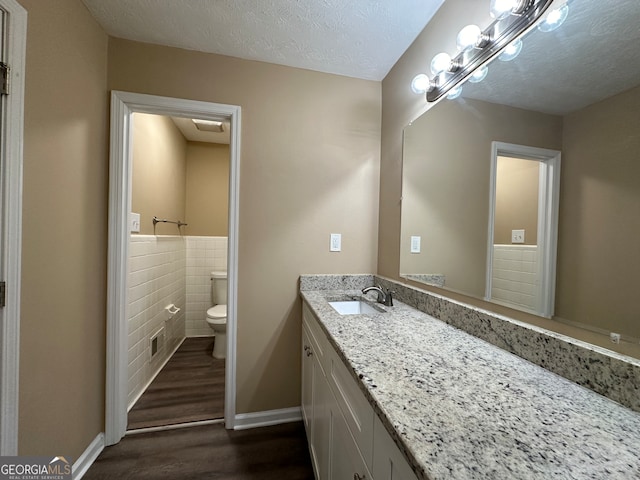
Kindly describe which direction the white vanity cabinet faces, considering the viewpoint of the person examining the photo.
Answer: facing to the left of the viewer

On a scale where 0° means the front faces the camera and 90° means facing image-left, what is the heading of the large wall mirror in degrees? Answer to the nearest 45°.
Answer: approximately 45°

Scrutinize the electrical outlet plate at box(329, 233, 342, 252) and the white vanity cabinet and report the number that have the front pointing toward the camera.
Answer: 1

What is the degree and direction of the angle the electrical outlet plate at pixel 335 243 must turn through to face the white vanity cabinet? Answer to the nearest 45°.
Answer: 0° — it already faces it

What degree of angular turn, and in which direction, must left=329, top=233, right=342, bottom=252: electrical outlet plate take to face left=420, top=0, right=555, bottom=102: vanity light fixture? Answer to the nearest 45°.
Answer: approximately 45° to its left

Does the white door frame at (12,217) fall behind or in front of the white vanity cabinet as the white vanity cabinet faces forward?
in front

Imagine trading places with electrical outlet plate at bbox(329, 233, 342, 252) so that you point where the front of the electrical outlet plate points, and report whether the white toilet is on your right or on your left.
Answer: on your right

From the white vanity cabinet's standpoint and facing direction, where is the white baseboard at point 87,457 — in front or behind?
in front

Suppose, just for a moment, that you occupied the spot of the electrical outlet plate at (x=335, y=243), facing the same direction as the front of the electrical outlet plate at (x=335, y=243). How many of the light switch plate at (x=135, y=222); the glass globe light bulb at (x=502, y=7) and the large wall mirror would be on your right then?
1

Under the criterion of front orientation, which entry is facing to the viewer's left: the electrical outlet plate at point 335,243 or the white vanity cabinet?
the white vanity cabinet

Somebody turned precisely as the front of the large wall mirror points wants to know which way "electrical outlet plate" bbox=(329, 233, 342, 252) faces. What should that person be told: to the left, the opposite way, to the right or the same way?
to the left

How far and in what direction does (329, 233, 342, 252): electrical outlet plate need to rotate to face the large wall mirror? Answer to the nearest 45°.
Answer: approximately 45° to its left

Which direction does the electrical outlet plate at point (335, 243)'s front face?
toward the camera

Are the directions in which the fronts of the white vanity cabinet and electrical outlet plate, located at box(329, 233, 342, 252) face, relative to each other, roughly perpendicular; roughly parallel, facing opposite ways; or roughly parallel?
roughly perpendicular
